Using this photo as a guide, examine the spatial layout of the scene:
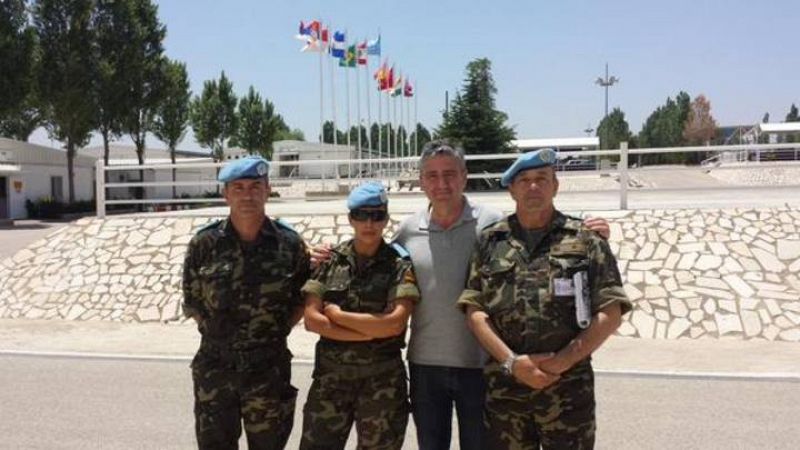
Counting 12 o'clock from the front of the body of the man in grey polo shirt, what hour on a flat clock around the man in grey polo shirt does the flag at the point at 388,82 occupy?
The flag is roughly at 6 o'clock from the man in grey polo shirt.

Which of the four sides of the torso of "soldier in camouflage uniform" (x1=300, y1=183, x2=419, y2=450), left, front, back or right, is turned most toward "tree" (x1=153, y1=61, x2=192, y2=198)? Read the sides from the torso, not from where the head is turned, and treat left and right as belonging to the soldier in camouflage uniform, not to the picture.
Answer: back

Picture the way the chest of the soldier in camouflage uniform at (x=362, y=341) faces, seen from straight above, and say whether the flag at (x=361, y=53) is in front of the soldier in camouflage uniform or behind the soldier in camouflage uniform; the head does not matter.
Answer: behind

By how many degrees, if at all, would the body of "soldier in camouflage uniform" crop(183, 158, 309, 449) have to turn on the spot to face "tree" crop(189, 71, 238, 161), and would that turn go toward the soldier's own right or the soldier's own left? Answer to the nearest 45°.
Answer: approximately 180°

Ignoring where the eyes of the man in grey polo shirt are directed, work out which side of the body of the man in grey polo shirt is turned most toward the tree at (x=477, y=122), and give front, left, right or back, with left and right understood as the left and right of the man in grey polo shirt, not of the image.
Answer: back

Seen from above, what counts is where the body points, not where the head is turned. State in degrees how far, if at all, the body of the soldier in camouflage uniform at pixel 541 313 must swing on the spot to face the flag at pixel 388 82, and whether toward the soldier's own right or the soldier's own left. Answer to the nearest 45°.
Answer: approximately 180°

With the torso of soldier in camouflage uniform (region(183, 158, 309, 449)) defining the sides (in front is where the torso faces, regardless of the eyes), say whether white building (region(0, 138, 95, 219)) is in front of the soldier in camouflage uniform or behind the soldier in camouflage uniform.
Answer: behind

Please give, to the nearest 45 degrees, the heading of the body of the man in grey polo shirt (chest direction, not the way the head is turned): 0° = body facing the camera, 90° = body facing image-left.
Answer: approximately 0°

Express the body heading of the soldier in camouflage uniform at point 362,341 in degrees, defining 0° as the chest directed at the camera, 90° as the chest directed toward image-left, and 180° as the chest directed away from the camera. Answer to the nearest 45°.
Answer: approximately 0°
